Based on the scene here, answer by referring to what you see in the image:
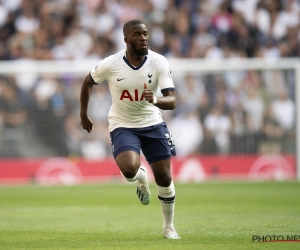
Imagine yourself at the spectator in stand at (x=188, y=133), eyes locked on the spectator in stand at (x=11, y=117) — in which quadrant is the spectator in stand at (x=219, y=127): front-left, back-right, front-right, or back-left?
back-right

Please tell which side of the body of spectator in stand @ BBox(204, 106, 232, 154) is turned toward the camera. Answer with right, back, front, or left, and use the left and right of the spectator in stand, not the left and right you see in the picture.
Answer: front

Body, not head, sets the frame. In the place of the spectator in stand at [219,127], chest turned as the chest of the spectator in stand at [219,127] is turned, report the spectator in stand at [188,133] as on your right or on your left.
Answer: on your right

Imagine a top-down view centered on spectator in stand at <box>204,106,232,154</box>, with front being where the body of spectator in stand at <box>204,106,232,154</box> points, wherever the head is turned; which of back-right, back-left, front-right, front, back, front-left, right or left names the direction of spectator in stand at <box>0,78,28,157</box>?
right
